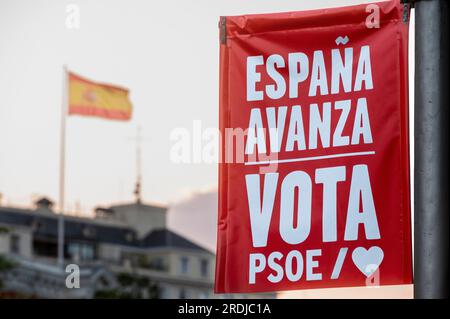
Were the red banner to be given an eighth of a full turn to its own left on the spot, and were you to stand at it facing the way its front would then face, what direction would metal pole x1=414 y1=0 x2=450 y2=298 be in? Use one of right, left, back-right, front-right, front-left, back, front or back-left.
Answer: front

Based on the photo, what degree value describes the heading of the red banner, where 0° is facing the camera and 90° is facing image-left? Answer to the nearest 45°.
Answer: approximately 0°
